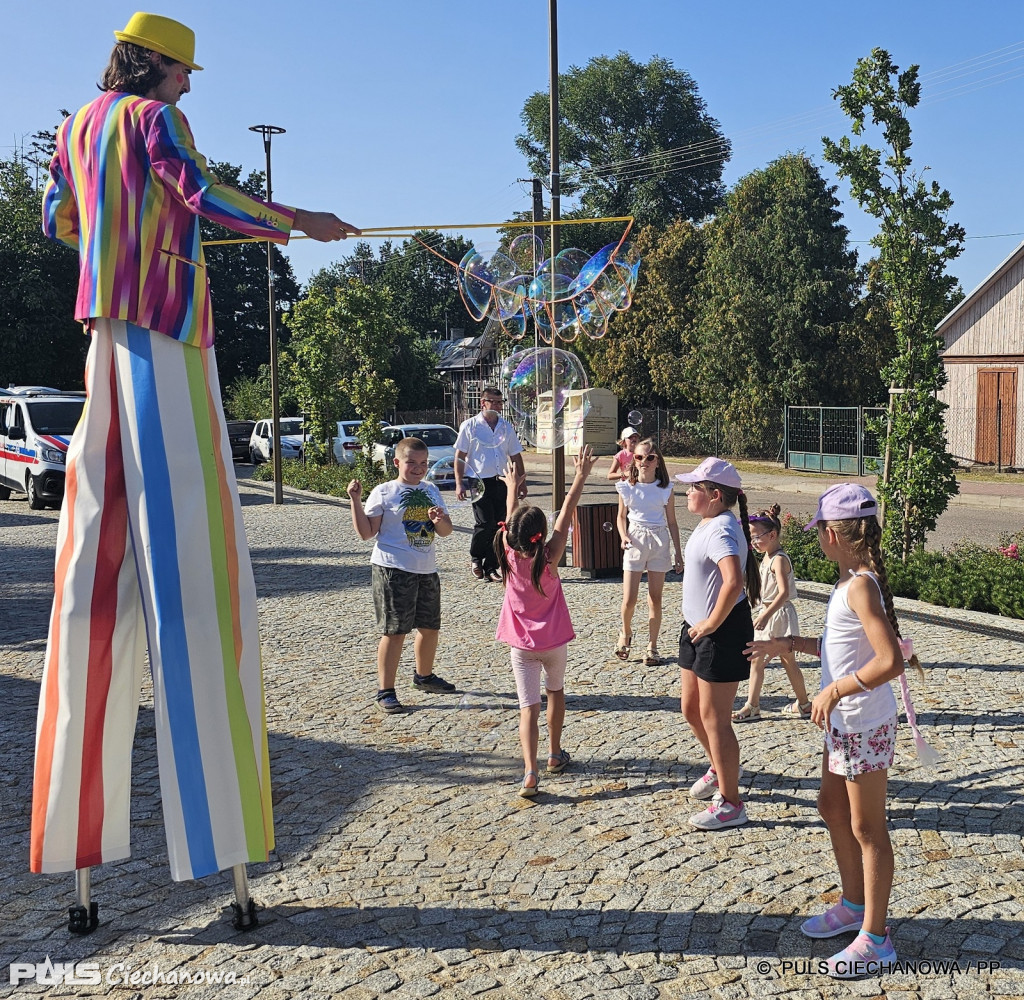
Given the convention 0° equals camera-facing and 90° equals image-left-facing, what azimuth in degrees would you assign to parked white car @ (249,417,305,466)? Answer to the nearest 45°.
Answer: approximately 315°

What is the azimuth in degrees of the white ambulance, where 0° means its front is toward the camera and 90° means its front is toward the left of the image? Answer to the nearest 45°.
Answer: approximately 315°

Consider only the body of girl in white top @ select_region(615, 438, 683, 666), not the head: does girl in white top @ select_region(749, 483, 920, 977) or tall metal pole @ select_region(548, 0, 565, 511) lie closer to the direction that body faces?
the girl in white top

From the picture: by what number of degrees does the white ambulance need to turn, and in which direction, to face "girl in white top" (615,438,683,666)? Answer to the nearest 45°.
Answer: approximately 45° to its right

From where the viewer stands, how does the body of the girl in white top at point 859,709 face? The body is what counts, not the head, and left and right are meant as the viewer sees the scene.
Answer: facing to the left of the viewer

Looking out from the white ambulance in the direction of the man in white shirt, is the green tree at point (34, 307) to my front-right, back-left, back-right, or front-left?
back-left

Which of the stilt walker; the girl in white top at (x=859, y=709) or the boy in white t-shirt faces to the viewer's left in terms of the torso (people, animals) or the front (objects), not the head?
the girl in white top
